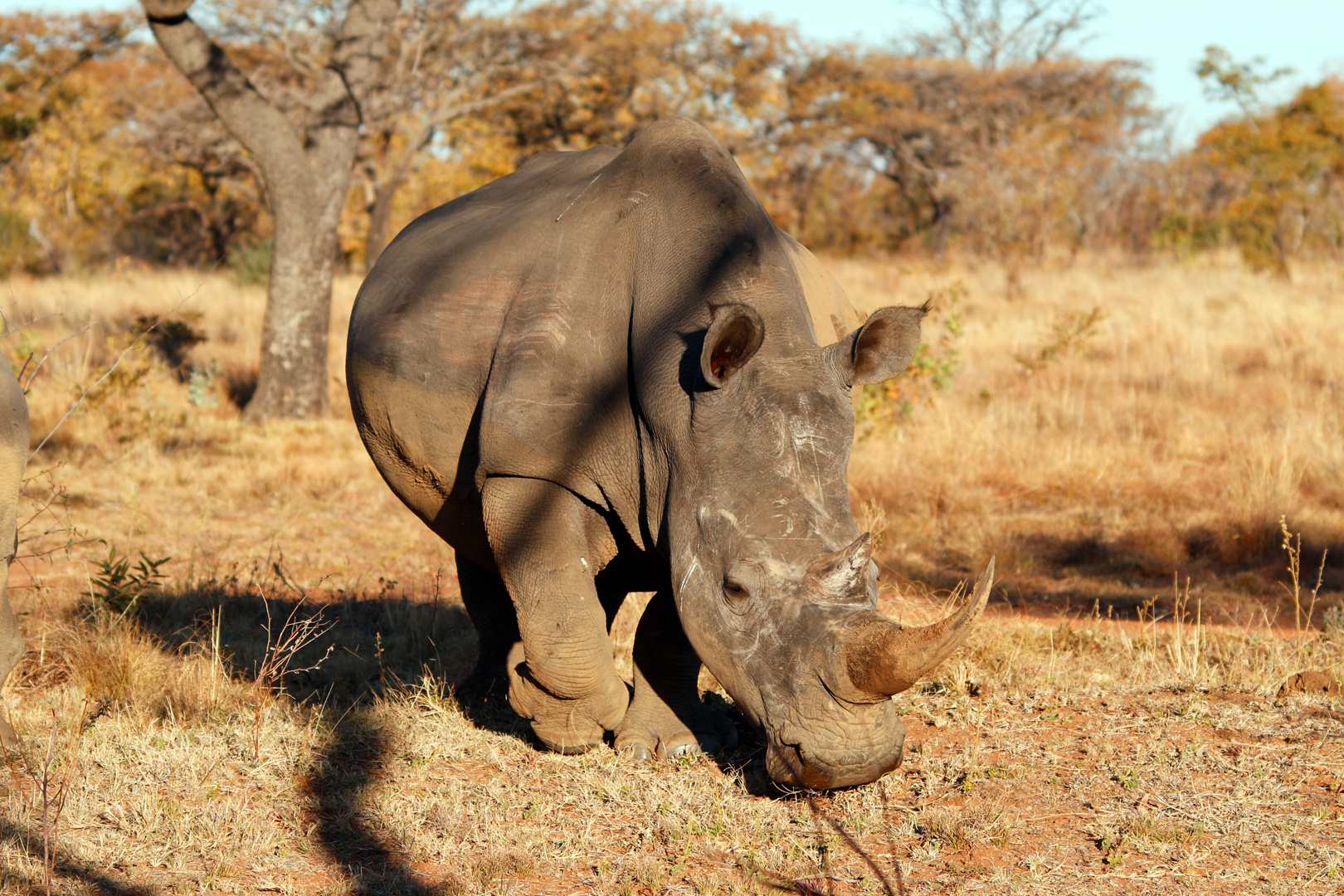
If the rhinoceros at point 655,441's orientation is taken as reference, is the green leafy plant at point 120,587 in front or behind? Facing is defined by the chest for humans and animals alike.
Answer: behind

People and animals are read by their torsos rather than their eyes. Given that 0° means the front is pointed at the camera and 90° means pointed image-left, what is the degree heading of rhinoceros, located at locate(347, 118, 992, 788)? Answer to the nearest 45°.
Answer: approximately 315°

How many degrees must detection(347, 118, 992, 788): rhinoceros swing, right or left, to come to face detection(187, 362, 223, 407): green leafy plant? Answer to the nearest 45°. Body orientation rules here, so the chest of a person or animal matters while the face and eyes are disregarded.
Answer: approximately 180°
